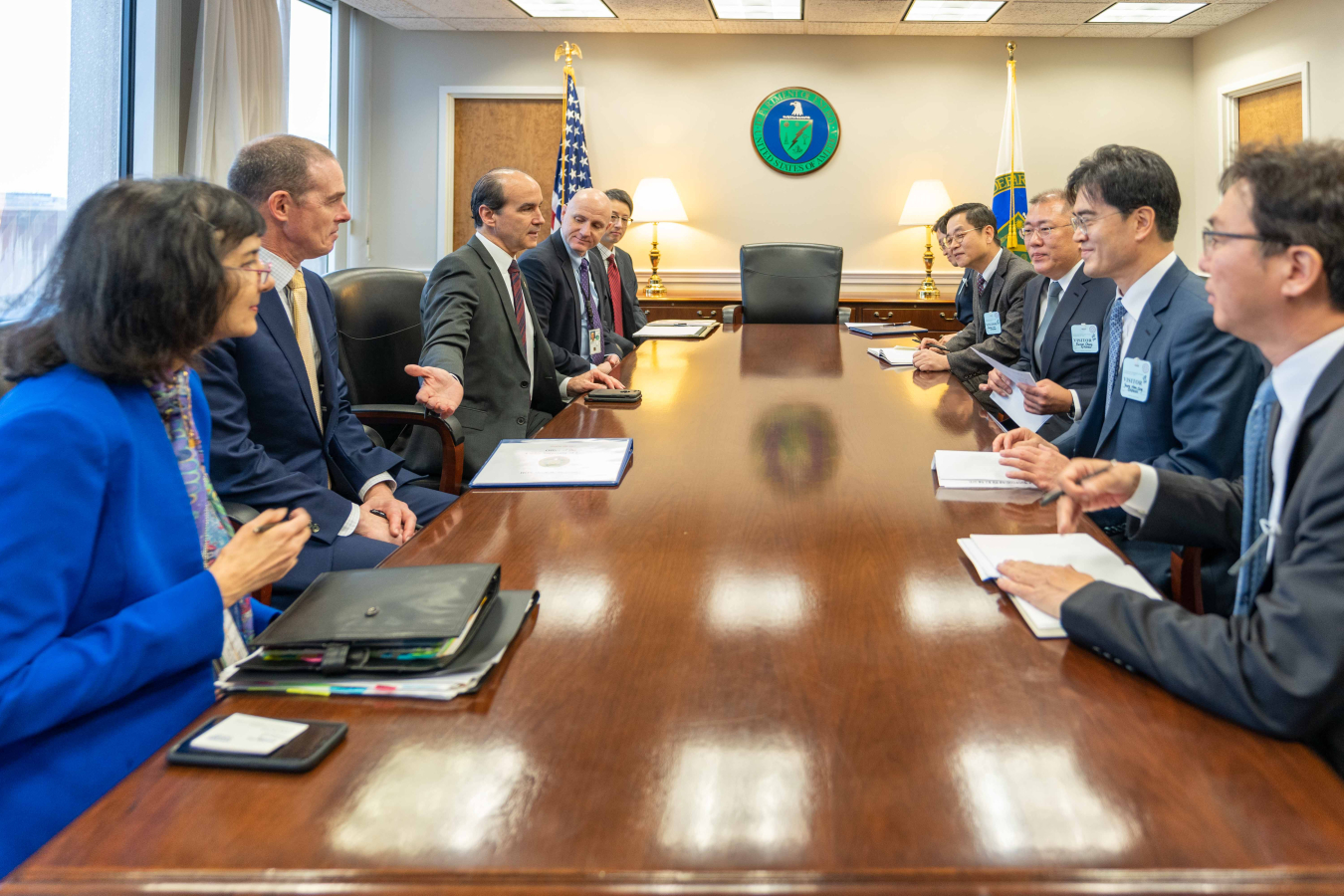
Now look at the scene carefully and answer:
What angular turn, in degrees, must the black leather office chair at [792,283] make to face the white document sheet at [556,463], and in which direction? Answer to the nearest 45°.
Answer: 0° — it already faces it

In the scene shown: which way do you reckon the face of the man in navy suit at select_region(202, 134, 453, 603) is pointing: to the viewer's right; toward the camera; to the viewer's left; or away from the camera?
to the viewer's right

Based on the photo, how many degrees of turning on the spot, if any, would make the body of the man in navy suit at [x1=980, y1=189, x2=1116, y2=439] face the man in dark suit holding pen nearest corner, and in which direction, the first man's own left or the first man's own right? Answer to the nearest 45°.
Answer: approximately 45° to the first man's own left

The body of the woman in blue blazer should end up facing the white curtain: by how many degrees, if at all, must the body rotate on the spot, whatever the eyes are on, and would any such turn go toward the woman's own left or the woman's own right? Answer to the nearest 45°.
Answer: approximately 90° to the woman's own left

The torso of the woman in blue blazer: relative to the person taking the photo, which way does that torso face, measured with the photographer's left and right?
facing to the right of the viewer

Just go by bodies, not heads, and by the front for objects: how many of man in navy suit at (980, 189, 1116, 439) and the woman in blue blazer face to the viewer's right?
1

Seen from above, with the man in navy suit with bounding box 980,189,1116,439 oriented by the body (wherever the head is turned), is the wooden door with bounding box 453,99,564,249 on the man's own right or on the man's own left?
on the man's own right

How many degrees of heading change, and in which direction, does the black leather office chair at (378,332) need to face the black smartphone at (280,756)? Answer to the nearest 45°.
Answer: approximately 45° to its right

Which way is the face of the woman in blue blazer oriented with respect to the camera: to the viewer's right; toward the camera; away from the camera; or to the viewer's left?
to the viewer's right
